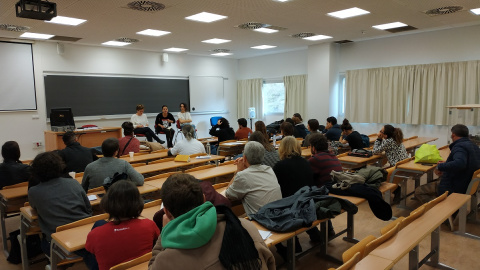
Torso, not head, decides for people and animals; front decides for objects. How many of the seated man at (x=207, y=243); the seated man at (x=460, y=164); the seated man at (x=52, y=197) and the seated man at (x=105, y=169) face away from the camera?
3

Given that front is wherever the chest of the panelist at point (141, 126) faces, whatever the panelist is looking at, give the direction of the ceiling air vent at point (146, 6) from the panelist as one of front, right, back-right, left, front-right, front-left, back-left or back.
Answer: front-right

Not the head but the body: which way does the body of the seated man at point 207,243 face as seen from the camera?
away from the camera

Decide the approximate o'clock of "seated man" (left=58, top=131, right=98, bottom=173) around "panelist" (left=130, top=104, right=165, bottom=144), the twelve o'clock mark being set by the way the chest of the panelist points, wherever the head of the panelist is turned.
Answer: The seated man is roughly at 2 o'clock from the panelist.

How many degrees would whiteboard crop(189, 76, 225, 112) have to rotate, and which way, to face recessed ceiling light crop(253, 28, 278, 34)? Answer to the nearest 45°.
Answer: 0° — it already faces it

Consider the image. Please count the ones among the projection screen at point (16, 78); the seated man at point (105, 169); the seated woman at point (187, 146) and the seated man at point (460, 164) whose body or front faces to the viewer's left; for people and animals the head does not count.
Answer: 1

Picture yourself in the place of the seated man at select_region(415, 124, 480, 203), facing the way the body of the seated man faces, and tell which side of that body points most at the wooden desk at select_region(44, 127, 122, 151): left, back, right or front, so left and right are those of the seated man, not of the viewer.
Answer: front

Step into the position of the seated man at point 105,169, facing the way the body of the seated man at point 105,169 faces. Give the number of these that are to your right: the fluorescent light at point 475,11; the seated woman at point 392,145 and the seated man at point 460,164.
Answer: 3

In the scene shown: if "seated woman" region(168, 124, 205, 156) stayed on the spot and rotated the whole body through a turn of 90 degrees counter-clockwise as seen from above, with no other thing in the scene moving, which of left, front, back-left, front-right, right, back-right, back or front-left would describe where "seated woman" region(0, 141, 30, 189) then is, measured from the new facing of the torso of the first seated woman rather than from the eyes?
front-left

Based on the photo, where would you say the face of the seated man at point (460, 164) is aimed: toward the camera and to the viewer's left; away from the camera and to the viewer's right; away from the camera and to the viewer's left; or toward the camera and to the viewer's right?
away from the camera and to the viewer's left

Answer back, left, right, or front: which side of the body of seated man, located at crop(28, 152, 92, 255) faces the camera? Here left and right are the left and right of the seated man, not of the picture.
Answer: back

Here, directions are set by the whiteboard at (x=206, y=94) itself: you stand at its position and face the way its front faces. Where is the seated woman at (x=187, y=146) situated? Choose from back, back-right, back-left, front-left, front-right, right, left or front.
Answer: front

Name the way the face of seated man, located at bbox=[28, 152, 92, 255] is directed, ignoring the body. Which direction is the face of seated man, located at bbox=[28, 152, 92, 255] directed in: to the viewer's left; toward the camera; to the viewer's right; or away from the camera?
away from the camera

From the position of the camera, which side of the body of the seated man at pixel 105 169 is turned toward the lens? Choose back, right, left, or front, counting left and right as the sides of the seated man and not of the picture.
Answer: back

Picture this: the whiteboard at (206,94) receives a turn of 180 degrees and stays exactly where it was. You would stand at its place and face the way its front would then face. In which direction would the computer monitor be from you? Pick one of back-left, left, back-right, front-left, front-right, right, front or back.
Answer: back-left

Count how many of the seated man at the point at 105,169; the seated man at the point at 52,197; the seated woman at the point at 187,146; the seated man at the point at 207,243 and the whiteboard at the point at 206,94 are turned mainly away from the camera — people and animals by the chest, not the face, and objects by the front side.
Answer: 4

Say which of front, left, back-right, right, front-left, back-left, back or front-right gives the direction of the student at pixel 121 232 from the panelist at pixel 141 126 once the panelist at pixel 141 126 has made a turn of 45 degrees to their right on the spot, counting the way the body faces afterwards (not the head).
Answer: front

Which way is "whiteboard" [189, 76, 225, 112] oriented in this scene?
toward the camera

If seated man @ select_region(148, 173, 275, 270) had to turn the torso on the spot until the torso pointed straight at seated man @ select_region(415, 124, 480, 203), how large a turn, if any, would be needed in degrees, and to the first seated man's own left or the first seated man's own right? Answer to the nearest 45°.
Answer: approximately 45° to the first seated man's own right

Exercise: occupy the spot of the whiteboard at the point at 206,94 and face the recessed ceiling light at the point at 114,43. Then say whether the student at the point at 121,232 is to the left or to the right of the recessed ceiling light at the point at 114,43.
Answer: left

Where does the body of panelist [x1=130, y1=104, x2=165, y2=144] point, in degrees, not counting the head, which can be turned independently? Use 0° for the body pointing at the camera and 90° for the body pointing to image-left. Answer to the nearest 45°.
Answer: approximately 315°

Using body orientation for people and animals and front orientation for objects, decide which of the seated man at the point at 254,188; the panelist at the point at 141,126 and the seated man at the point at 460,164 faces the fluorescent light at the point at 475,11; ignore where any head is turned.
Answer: the panelist
